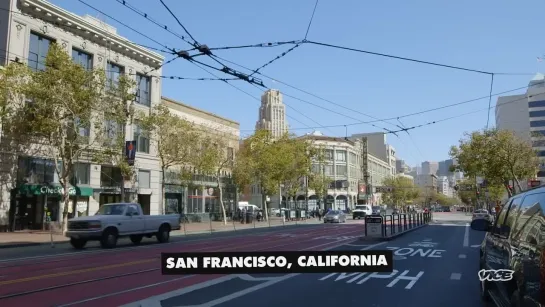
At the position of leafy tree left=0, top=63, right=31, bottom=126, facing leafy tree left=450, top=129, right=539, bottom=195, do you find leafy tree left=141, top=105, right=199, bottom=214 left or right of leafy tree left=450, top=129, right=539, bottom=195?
left

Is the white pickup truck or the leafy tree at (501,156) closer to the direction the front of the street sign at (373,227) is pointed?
the white pickup truck

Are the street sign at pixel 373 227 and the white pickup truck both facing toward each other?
no

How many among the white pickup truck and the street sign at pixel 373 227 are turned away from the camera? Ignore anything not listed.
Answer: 0

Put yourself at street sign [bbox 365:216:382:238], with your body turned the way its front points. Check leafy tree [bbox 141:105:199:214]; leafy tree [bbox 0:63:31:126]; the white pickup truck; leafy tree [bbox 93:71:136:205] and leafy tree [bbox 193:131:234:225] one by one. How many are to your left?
0

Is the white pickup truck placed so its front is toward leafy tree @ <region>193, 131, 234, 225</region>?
no

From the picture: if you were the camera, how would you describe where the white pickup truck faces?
facing the viewer and to the left of the viewer

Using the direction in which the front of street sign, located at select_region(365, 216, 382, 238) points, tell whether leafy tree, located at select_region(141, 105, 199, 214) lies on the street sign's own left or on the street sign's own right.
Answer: on the street sign's own right

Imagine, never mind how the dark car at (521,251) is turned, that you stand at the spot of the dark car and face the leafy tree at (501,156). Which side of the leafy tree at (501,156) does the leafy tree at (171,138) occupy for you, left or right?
left

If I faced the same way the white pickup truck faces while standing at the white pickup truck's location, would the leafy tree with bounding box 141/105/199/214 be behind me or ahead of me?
behind

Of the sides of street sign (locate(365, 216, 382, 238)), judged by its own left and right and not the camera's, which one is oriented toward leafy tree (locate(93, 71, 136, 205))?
right

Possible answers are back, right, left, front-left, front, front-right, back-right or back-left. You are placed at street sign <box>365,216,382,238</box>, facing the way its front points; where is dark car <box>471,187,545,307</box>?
front

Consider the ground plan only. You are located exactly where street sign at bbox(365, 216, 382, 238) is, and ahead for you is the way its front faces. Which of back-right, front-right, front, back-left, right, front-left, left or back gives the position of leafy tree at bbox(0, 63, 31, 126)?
right

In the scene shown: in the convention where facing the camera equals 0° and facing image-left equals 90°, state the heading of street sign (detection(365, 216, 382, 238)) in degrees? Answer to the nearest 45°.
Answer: approximately 0°

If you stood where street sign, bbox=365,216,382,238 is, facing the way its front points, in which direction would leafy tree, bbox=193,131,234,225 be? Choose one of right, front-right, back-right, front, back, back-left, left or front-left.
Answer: back-right

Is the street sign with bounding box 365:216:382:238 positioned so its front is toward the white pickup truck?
no

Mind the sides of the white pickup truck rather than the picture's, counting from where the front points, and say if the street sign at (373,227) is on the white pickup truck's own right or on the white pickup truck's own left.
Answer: on the white pickup truck's own left
